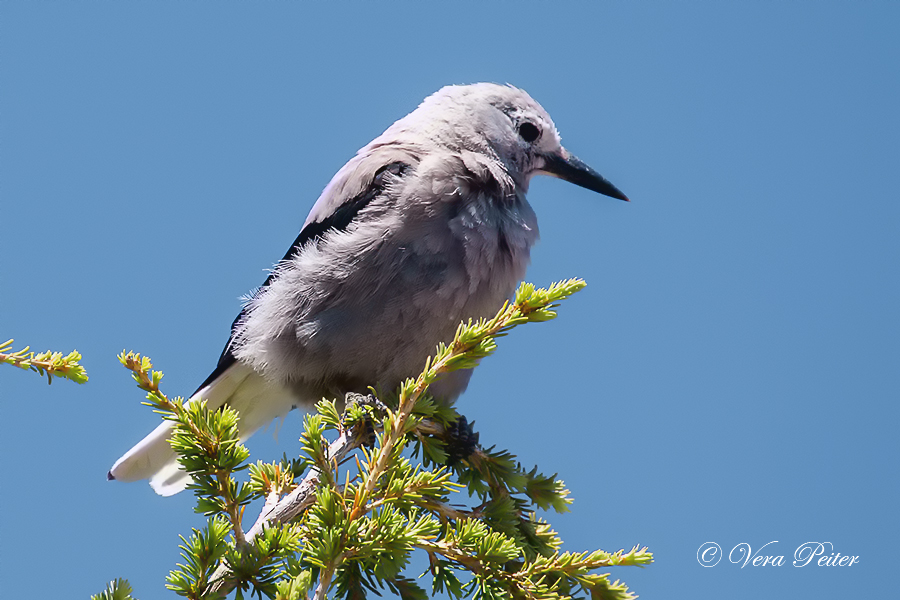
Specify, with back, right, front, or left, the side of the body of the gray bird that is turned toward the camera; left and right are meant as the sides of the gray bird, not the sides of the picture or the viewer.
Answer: right
